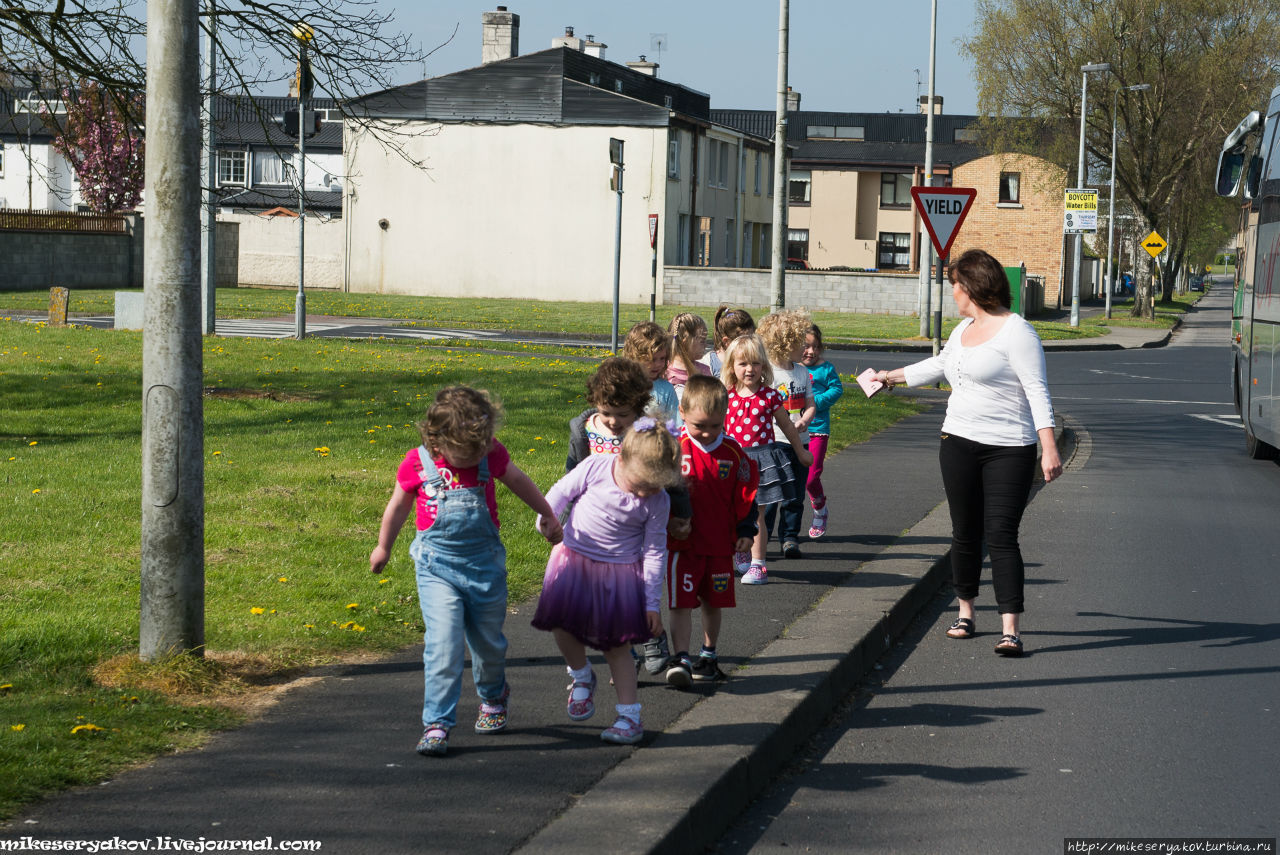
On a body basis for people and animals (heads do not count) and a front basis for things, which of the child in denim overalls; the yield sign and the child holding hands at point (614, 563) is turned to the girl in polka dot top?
the yield sign

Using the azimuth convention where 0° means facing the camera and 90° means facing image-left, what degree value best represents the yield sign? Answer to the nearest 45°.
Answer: approximately 0°

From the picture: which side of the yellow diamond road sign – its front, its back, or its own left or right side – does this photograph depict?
front

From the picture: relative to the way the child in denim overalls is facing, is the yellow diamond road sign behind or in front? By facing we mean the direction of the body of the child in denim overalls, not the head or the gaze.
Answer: behind

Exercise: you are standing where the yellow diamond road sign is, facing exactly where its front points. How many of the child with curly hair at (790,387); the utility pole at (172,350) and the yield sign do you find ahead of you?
3

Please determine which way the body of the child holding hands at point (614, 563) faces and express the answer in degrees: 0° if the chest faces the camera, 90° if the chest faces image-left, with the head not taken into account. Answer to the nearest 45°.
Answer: approximately 0°

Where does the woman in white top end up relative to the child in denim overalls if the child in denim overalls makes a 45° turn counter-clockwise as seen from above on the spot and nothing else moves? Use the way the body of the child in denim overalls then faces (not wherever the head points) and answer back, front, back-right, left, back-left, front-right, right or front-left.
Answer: left

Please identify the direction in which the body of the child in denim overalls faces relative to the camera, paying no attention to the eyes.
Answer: toward the camera

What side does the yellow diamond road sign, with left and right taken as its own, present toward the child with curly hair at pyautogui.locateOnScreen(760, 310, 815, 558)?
front

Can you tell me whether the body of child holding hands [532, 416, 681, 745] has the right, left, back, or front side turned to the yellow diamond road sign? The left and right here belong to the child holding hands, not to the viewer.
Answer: back

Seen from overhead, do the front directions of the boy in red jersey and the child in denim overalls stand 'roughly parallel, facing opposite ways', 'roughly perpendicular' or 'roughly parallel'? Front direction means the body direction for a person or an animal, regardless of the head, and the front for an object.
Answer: roughly parallel

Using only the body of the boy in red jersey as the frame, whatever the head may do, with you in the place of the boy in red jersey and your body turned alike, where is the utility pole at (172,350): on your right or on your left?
on your right

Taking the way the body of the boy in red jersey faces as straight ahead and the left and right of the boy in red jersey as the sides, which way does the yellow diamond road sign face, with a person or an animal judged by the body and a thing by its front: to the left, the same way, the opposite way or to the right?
the same way

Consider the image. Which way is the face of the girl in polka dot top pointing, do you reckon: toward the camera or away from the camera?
toward the camera
